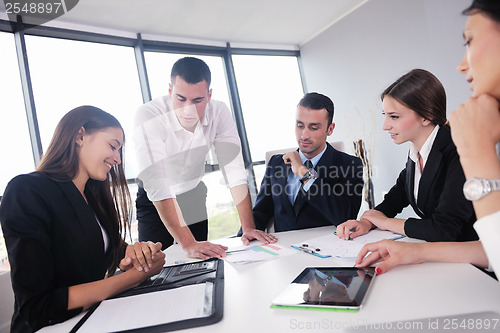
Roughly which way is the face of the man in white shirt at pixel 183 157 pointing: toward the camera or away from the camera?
toward the camera

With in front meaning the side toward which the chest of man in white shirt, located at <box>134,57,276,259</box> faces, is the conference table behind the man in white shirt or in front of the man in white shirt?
in front

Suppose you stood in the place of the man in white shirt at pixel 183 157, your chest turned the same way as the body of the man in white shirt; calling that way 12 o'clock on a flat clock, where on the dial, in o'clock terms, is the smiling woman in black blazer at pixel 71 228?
The smiling woman in black blazer is roughly at 2 o'clock from the man in white shirt.

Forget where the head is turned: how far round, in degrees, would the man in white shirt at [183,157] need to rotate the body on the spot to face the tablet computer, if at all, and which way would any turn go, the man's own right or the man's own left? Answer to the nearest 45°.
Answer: approximately 45° to the man's own right

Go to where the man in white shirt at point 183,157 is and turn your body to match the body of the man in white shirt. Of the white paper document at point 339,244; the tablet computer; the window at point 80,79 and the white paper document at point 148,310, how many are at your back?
1

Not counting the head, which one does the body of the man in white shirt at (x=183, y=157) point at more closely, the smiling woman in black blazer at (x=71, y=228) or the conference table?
the conference table

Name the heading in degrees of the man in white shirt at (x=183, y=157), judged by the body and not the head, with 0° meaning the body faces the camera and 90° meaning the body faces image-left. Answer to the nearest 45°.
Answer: approximately 315°

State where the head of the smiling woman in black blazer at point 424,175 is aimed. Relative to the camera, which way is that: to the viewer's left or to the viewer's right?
to the viewer's left

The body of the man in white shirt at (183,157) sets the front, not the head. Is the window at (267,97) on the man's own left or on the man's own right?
on the man's own left

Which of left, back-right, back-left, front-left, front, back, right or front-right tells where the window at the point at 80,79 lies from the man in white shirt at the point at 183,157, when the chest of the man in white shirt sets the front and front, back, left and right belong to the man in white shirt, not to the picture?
back

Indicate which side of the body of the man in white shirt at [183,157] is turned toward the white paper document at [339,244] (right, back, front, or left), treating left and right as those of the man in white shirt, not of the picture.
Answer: front

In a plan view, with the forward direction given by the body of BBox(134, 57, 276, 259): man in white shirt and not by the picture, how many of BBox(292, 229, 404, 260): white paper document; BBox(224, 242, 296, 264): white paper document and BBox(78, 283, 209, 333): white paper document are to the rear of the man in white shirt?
0

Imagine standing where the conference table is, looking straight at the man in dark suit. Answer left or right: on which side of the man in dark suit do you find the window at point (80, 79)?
left

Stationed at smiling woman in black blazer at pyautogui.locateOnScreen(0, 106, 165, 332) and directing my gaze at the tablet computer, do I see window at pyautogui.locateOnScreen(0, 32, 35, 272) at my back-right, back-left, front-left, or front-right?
back-left

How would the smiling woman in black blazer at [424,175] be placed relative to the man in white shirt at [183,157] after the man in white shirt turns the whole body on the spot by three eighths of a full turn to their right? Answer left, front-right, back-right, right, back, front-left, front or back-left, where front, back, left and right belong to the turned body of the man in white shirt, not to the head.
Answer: back-left
